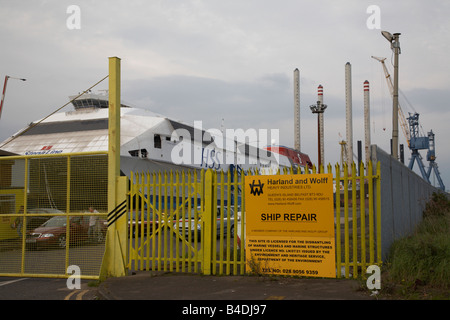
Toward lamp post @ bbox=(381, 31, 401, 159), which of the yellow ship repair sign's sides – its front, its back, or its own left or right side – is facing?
back

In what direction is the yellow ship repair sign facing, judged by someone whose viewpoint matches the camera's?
facing the viewer

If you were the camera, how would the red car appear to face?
facing the viewer and to the left of the viewer

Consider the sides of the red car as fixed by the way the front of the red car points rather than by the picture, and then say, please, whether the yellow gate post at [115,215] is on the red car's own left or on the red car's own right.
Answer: on the red car's own left

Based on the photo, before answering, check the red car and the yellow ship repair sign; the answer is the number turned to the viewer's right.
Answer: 0

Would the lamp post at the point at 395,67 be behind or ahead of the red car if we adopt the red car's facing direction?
behind

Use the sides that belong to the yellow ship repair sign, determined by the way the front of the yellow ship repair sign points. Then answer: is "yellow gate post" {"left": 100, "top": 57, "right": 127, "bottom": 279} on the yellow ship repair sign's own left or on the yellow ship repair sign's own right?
on the yellow ship repair sign's own right

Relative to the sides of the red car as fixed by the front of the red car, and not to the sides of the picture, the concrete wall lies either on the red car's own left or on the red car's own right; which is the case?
on the red car's own left

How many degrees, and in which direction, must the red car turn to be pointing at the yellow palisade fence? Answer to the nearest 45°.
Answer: approximately 90° to its left

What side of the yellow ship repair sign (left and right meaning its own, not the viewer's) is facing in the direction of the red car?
right
